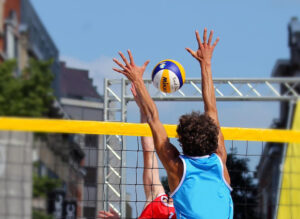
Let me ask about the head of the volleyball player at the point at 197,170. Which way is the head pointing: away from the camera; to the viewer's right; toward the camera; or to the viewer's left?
away from the camera

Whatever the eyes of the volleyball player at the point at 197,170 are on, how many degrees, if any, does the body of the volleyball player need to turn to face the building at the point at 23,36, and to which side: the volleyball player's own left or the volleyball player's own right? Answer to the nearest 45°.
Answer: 0° — they already face it

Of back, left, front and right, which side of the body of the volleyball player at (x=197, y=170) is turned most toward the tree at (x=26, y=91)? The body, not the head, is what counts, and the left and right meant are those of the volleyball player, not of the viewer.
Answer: front

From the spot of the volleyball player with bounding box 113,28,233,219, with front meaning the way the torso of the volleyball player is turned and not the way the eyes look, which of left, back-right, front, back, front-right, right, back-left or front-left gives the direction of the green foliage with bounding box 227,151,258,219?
front

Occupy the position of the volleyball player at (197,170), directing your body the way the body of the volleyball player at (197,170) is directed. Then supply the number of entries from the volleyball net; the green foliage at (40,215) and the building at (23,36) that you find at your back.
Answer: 0

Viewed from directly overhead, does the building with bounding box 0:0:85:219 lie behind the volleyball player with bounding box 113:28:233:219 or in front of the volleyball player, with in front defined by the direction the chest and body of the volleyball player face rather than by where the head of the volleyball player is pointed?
in front

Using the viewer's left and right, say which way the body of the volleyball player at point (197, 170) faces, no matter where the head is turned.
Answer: facing away from the viewer

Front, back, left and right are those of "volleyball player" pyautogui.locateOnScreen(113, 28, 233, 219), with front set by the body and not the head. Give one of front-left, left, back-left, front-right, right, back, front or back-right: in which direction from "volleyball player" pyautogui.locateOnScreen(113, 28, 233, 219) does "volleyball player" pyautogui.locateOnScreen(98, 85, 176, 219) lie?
front

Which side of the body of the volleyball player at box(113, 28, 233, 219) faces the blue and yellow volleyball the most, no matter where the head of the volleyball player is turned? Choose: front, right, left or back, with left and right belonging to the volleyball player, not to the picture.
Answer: front

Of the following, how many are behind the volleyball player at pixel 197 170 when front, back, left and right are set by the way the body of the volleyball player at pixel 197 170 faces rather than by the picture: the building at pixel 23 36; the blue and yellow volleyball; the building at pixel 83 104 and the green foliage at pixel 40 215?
0
